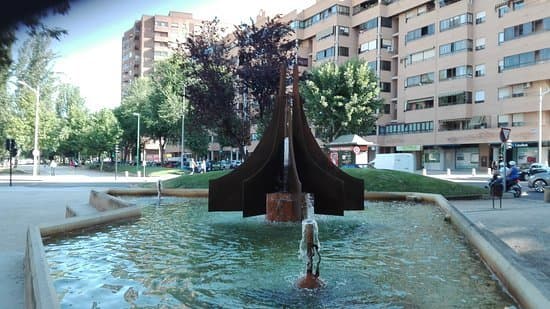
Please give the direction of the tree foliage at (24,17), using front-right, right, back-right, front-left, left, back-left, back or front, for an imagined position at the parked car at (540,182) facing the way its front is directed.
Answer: left

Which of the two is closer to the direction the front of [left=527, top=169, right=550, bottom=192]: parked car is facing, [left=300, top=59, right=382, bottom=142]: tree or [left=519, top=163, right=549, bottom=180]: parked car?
the tree

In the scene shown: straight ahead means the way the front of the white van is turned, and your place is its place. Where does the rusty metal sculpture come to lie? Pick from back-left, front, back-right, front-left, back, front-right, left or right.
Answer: left

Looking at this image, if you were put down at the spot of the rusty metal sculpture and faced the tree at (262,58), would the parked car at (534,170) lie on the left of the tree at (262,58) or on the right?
right

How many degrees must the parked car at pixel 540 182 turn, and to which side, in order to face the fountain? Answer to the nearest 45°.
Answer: approximately 90° to its left

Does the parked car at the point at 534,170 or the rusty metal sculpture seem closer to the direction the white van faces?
the rusty metal sculpture

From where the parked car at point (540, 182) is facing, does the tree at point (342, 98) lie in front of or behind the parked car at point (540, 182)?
in front

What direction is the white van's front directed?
to the viewer's left

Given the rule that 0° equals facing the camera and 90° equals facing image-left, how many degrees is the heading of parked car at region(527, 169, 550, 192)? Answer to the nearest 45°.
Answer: approximately 90°

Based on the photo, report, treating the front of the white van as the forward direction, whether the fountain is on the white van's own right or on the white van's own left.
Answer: on the white van's own left
